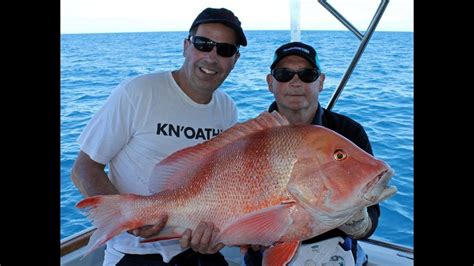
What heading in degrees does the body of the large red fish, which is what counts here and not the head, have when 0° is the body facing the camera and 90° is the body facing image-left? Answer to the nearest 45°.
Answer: approximately 270°

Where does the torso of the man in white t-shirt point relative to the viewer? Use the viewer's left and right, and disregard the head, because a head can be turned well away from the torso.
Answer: facing the viewer and to the right of the viewer
